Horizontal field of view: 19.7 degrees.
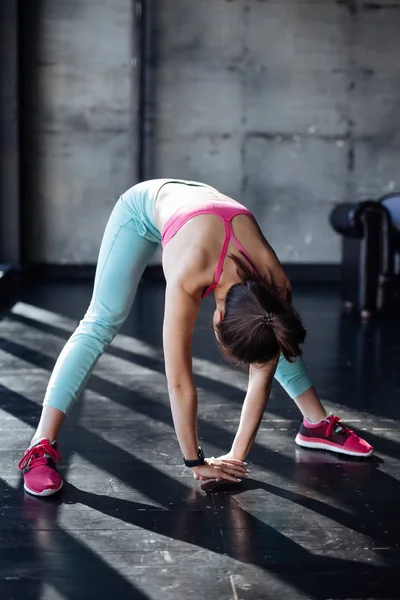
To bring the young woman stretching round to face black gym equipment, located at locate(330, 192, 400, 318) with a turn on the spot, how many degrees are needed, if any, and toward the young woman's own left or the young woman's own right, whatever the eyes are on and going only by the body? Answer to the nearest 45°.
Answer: approximately 135° to the young woman's own left

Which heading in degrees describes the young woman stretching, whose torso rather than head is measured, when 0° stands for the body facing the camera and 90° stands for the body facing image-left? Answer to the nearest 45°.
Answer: approximately 315°
